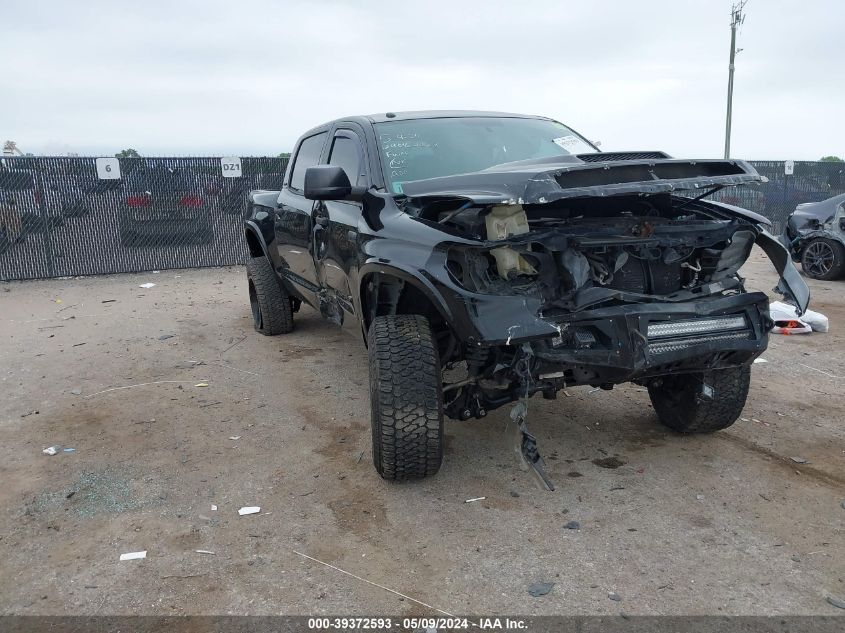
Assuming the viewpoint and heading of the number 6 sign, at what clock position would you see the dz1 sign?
The dz1 sign is roughly at 9 o'clock from the number 6 sign.

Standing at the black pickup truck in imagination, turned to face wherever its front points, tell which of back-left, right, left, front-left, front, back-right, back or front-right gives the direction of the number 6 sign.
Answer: back

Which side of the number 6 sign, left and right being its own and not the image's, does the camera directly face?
front

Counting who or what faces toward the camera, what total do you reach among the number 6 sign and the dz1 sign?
2

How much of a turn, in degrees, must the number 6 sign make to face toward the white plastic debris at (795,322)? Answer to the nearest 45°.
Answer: approximately 45° to its left

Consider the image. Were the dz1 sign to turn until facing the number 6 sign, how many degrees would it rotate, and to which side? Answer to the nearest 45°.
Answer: approximately 90° to its right

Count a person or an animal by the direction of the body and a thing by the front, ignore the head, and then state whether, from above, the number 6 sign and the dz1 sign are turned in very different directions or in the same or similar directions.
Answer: same or similar directions

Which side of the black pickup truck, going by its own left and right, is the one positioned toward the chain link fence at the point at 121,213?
back

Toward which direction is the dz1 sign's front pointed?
toward the camera

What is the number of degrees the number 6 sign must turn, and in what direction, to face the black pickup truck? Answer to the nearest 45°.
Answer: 0° — it already faces it

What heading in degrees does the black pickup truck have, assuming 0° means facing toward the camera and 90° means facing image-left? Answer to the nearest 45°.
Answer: approximately 315°

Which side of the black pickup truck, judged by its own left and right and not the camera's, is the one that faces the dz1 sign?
back

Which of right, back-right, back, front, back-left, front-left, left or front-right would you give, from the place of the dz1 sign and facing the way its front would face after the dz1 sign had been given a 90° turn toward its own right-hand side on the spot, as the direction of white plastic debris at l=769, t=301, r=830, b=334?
back-left

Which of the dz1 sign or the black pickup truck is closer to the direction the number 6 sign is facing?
the black pickup truck
